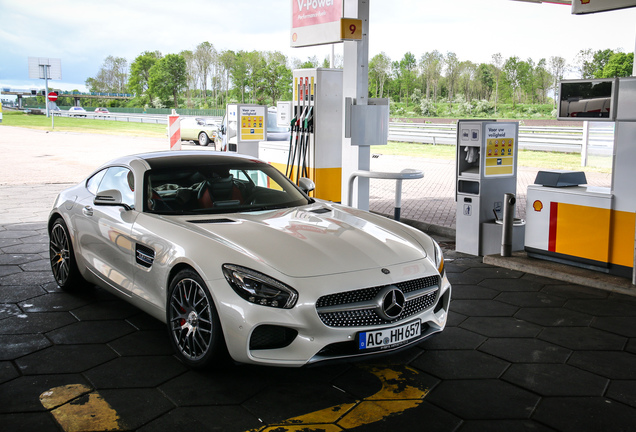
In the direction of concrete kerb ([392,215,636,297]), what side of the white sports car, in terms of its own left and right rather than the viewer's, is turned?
left

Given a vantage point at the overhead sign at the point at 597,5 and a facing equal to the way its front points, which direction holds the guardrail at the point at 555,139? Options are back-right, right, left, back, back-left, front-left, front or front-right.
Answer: back-right

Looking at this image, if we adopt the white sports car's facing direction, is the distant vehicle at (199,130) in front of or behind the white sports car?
behind

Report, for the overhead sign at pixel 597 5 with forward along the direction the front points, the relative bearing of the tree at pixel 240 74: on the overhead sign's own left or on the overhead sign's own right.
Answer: on the overhead sign's own right

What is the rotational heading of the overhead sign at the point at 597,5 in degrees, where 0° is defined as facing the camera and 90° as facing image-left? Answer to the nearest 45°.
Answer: approximately 45°

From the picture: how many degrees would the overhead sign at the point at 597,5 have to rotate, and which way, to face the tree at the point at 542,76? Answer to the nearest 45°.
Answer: approximately 135° to its right

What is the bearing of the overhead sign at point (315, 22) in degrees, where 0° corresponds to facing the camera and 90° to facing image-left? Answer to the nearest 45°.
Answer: approximately 45°

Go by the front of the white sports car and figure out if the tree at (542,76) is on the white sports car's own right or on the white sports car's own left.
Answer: on the white sports car's own left
